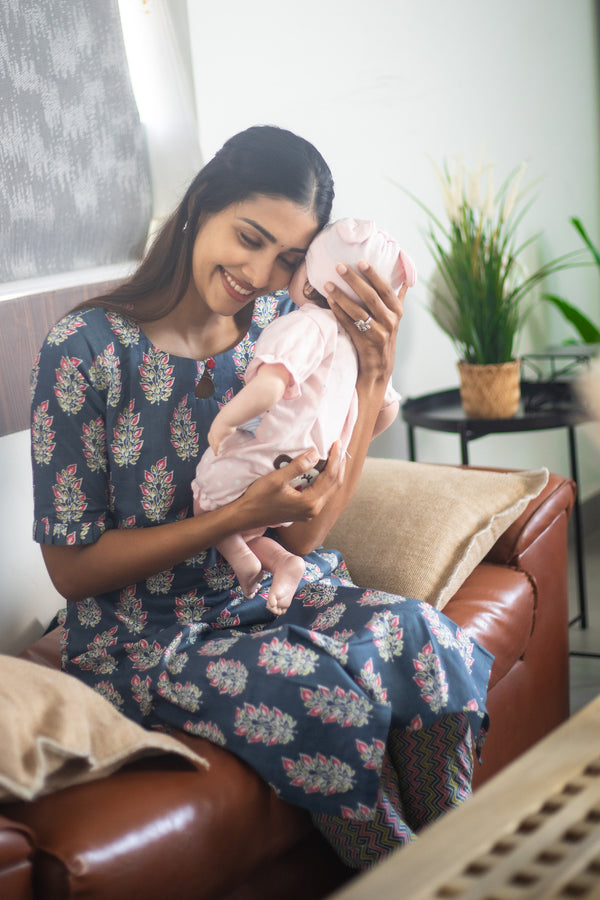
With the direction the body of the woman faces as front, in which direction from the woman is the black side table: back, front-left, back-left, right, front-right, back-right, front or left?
left

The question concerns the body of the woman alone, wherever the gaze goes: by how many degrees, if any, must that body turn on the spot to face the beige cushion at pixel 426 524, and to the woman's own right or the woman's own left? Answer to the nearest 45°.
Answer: approximately 90° to the woman's own left

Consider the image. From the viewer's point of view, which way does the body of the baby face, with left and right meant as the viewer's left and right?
facing away from the viewer and to the left of the viewer

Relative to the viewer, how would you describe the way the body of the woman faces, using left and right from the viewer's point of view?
facing the viewer and to the right of the viewer

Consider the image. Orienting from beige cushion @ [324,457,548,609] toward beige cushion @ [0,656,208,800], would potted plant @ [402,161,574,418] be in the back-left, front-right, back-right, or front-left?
back-right

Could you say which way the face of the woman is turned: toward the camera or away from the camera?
toward the camera
